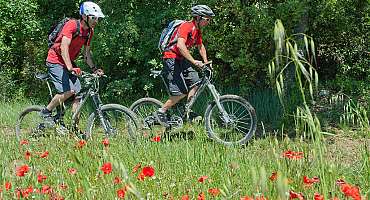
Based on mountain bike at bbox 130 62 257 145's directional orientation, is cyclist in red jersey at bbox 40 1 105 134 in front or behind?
behind

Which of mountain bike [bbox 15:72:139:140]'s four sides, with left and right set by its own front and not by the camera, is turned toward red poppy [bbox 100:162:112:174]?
right

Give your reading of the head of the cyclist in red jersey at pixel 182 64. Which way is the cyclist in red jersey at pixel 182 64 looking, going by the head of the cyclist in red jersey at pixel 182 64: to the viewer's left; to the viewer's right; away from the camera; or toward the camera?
to the viewer's right

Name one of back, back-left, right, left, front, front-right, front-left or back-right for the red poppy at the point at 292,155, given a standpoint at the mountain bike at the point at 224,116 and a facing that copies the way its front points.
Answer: right

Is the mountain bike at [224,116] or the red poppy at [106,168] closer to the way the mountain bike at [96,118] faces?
the mountain bike

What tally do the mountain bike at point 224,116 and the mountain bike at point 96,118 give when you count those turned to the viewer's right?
2

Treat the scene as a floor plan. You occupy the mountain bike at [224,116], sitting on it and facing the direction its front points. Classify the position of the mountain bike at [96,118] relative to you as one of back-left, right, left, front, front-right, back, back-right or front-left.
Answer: back

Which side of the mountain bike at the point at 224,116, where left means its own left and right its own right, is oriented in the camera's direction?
right

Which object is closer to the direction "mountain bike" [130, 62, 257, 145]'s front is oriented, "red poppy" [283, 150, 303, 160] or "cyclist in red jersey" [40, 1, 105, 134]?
the red poppy

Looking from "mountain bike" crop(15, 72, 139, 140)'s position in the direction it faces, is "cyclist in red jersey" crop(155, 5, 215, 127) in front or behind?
in front

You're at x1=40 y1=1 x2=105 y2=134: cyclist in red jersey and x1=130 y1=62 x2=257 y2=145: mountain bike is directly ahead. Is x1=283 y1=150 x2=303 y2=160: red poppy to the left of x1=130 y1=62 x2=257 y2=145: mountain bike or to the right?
right

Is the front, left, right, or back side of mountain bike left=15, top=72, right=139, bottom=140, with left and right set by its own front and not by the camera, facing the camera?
right
